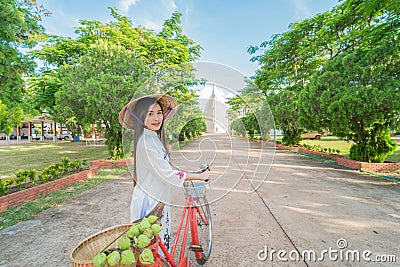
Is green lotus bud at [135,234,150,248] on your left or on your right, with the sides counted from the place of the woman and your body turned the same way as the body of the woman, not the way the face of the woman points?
on your right

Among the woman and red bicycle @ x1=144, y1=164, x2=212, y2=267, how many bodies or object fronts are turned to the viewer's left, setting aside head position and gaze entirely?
0

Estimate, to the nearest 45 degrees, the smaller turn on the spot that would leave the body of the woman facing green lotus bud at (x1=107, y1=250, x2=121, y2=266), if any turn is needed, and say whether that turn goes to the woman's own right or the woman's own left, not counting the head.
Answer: approximately 90° to the woman's own right

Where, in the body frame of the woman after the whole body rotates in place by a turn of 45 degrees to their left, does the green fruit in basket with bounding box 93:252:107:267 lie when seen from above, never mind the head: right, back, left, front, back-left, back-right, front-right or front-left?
back-right

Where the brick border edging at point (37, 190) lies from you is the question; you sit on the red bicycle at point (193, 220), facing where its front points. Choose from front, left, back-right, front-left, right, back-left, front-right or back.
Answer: left

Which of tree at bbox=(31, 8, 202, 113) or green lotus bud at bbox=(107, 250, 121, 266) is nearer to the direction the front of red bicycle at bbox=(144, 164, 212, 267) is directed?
the tree

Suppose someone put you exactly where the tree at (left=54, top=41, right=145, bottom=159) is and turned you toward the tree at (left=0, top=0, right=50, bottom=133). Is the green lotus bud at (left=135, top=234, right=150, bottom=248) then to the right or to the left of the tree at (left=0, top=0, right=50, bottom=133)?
left

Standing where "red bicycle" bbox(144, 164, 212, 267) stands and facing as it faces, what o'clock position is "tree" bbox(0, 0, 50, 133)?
The tree is roughly at 9 o'clock from the red bicycle.

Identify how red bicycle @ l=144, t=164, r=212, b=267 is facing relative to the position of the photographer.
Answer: facing away from the viewer and to the right of the viewer
